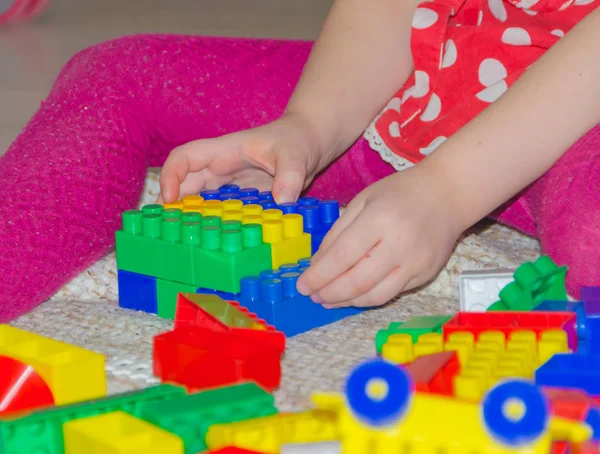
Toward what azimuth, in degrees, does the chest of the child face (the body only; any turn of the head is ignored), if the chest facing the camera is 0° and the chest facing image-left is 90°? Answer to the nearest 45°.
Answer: approximately 45°
